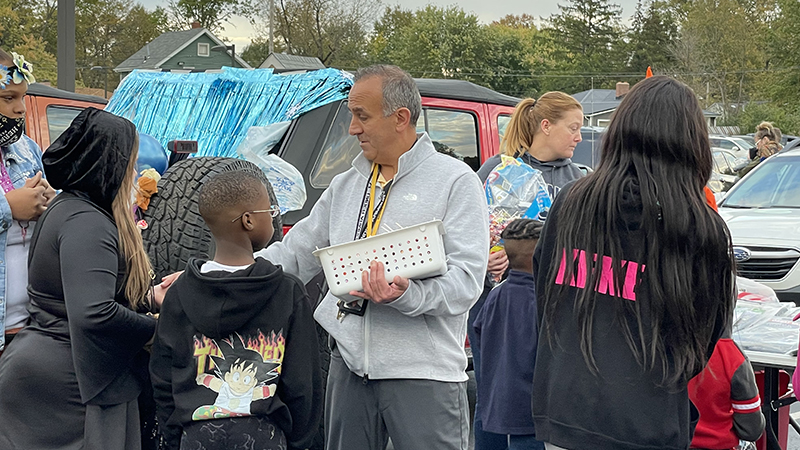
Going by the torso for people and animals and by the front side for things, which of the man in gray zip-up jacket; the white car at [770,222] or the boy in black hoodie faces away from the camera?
the boy in black hoodie

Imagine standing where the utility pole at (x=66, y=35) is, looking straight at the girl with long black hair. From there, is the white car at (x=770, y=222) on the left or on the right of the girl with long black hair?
left

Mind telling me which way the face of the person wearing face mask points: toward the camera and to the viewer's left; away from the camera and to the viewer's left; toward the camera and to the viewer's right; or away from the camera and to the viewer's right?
toward the camera and to the viewer's right

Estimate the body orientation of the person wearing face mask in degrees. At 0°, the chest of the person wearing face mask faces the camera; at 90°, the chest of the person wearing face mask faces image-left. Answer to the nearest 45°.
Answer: approximately 315°

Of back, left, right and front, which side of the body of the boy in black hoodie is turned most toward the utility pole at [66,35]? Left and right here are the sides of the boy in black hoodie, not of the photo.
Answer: front

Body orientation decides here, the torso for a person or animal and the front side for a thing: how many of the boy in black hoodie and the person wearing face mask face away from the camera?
1

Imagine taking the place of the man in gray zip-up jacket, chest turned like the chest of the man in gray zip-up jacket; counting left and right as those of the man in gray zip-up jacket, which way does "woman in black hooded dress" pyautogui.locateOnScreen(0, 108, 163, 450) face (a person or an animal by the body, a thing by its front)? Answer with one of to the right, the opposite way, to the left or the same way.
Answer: the opposite way

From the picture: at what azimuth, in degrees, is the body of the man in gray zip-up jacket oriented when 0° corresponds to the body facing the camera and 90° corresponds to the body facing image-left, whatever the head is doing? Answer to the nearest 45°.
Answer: approximately 45°

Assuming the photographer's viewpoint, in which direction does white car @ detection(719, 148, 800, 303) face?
facing the viewer and to the left of the viewer

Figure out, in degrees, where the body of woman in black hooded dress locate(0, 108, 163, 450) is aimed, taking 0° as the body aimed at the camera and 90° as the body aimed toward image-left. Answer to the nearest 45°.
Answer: approximately 225°

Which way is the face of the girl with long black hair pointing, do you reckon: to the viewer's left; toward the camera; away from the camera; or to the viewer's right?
away from the camera

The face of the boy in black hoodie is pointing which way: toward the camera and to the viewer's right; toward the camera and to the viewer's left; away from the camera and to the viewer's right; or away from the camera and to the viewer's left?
away from the camera and to the viewer's right

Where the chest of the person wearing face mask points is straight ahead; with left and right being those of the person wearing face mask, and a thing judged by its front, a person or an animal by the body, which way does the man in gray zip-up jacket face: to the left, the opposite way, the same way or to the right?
to the right

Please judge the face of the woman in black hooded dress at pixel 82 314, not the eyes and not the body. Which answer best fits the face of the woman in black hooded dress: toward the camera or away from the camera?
away from the camera

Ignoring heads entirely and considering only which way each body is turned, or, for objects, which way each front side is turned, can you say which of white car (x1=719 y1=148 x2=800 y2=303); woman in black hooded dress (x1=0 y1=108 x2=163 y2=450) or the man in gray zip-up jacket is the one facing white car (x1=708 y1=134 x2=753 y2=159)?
the woman in black hooded dress

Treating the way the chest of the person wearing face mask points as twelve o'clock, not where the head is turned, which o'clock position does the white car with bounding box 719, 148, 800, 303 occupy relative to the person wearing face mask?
The white car is roughly at 10 o'clock from the person wearing face mask.

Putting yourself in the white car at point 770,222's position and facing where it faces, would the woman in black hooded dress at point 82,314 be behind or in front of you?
in front
